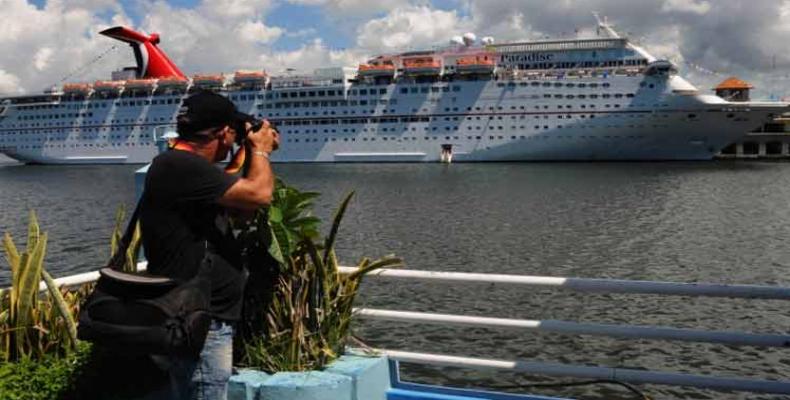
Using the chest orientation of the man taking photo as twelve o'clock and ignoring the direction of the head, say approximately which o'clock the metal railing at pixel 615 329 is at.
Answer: The metal railing is roughly at 1 o'clock from the man taking photo.

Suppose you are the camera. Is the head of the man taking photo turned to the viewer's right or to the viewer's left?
to the viewer's right

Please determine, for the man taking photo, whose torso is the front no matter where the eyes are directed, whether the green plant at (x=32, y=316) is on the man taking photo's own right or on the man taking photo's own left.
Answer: on the man taking photo's own left

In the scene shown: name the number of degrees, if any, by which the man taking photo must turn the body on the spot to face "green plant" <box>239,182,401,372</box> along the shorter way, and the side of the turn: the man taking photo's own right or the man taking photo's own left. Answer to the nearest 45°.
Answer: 0° — they already face it

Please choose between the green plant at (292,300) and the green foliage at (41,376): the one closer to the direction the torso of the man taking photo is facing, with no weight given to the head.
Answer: the green plant

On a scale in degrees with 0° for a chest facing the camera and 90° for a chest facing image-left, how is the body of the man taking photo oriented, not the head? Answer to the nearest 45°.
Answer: approximately 225°

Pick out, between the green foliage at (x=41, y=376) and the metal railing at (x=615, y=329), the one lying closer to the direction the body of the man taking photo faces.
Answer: the metal railing

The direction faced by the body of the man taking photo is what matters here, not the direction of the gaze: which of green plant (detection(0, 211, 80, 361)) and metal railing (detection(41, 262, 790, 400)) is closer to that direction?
the metal railing
